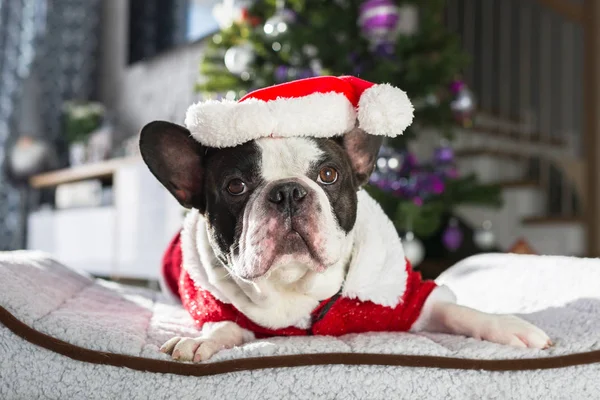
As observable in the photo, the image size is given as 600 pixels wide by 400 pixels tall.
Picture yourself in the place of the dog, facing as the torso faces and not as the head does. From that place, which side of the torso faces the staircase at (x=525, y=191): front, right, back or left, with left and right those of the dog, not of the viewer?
back

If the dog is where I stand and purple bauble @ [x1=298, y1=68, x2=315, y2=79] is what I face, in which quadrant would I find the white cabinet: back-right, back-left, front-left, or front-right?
front-left

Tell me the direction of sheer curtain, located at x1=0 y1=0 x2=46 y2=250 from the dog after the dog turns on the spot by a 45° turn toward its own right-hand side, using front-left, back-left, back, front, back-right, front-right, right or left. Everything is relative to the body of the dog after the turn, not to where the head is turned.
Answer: right

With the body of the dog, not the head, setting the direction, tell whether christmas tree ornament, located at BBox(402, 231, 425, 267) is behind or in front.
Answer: behind

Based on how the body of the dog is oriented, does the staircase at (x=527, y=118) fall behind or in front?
behind

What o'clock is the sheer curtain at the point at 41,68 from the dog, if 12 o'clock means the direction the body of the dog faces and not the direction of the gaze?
The sheer curtain is roughly at 5 o'clock from the dog.

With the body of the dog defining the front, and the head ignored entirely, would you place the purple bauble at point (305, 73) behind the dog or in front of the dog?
behind

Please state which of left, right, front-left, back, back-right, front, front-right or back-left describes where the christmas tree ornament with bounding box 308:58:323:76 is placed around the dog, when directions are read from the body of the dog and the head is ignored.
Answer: back

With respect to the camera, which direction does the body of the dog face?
toward the camera

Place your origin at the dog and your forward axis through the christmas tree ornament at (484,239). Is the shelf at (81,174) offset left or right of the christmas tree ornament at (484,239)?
left

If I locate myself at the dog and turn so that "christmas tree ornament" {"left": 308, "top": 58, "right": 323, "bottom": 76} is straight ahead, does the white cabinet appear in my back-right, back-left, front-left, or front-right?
front-left

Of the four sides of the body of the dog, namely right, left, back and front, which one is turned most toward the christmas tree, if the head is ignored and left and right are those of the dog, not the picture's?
back
